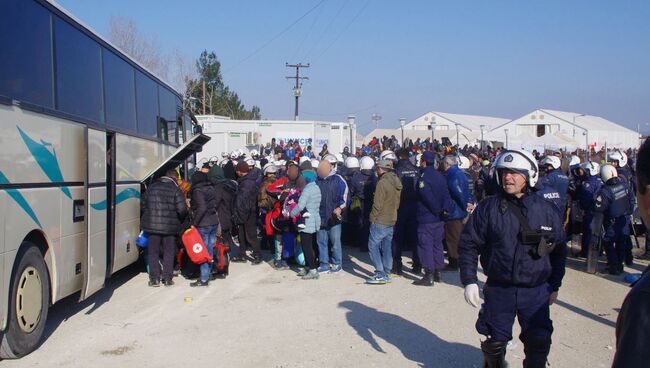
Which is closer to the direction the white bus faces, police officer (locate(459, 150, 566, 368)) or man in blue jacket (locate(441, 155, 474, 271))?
the man in blue jacket

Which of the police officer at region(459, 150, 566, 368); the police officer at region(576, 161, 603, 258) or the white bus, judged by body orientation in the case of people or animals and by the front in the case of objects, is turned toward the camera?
the police officer at region(459, 150, 566, 368)

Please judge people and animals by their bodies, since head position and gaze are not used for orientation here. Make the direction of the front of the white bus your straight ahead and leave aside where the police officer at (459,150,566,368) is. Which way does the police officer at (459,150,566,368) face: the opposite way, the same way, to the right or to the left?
the opposite way

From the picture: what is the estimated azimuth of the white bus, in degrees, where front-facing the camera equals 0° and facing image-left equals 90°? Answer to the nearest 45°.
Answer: approximately 225°

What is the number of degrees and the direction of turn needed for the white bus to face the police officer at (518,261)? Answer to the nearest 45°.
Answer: approximately 90° to its right

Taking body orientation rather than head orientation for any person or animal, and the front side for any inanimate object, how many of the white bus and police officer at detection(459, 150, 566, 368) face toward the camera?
1

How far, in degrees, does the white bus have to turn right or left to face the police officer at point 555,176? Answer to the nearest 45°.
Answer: approximately 45° to its right

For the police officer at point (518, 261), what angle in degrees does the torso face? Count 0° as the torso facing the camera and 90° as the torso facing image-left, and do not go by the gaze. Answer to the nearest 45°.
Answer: approximately 0°
